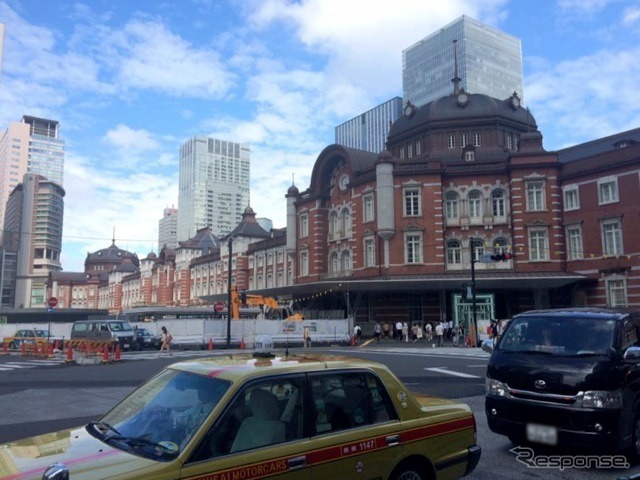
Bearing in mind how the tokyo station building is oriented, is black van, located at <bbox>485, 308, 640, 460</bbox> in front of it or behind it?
in front

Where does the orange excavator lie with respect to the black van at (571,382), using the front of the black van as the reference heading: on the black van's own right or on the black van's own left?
on the black van's own right

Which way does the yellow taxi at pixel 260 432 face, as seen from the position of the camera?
facing the viewer and to the left of the viewer

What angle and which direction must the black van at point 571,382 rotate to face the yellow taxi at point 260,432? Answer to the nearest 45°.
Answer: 0° — it already faces it

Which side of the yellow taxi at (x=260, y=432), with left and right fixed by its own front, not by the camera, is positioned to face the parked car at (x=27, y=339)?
right

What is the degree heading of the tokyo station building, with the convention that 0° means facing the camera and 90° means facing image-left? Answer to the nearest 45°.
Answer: approximately 45°

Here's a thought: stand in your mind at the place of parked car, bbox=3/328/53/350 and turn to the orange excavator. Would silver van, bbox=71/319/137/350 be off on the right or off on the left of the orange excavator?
right

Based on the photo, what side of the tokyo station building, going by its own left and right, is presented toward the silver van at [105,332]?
front
